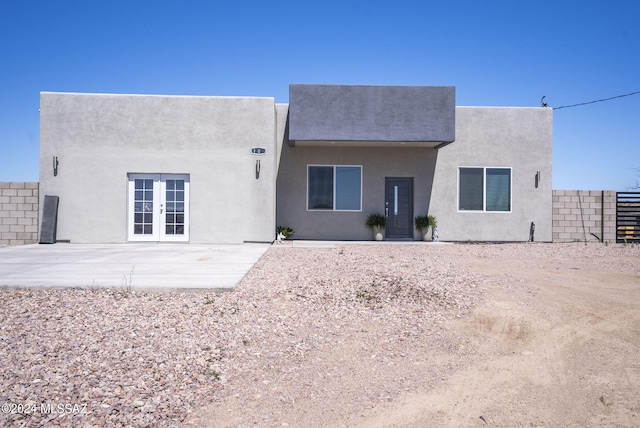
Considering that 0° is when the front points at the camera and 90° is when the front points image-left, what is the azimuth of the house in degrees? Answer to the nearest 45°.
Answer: approximately 0°

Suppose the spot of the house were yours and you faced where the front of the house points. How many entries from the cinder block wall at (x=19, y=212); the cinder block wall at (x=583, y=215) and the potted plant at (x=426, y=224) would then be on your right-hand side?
1

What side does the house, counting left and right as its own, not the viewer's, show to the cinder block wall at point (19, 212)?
right

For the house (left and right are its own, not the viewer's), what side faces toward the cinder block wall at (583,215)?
left
